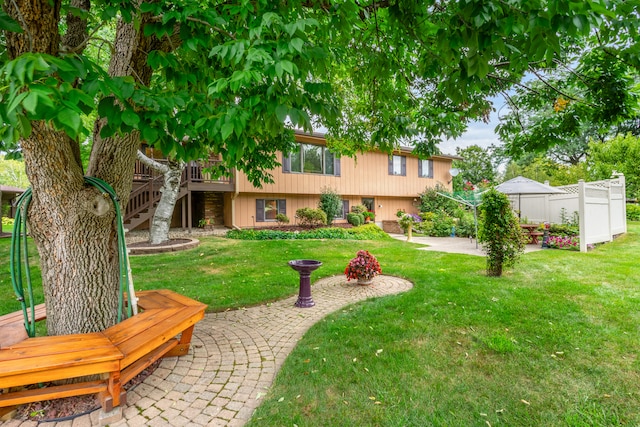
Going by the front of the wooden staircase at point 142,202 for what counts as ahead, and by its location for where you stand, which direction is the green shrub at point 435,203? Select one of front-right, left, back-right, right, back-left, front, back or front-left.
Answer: back

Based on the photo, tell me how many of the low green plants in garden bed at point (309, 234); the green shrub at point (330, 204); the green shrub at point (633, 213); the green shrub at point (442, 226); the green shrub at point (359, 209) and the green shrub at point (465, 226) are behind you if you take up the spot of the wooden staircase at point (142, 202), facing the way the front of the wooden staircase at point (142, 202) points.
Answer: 6

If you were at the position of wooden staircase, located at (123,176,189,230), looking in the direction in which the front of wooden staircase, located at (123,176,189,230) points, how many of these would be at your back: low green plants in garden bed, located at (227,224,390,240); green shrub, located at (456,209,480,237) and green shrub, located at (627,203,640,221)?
3

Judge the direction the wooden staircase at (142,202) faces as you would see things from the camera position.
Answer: facing to the left of the viewer

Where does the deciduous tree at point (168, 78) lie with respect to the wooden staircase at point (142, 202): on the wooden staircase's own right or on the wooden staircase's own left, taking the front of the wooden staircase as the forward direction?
on the wooden staircase's own left

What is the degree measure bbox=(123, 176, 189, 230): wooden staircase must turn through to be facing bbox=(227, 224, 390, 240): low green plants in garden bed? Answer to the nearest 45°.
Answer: approximately 180°

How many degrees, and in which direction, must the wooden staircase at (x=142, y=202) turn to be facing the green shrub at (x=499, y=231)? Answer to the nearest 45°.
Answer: approximately 135° to its left

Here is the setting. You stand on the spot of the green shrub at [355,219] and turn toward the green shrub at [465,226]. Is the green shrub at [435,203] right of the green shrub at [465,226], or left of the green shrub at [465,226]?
left

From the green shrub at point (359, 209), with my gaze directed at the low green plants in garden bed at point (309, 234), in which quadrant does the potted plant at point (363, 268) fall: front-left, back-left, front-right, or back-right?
front-left

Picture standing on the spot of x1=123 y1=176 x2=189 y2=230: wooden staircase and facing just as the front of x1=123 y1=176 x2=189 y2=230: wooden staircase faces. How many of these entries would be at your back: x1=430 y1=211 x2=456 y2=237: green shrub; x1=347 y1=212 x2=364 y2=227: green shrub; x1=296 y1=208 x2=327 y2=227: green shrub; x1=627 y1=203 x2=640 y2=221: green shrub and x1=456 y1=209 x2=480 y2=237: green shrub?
5

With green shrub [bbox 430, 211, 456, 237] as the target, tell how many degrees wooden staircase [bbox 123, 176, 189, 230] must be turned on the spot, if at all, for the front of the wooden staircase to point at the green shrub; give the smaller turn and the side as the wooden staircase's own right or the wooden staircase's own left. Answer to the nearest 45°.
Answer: approximately 180°

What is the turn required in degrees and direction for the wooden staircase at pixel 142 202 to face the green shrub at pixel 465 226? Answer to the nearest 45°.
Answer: approximately 180°

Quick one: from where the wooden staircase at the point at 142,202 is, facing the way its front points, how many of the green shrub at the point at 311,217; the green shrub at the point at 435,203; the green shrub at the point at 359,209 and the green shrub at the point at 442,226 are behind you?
4
